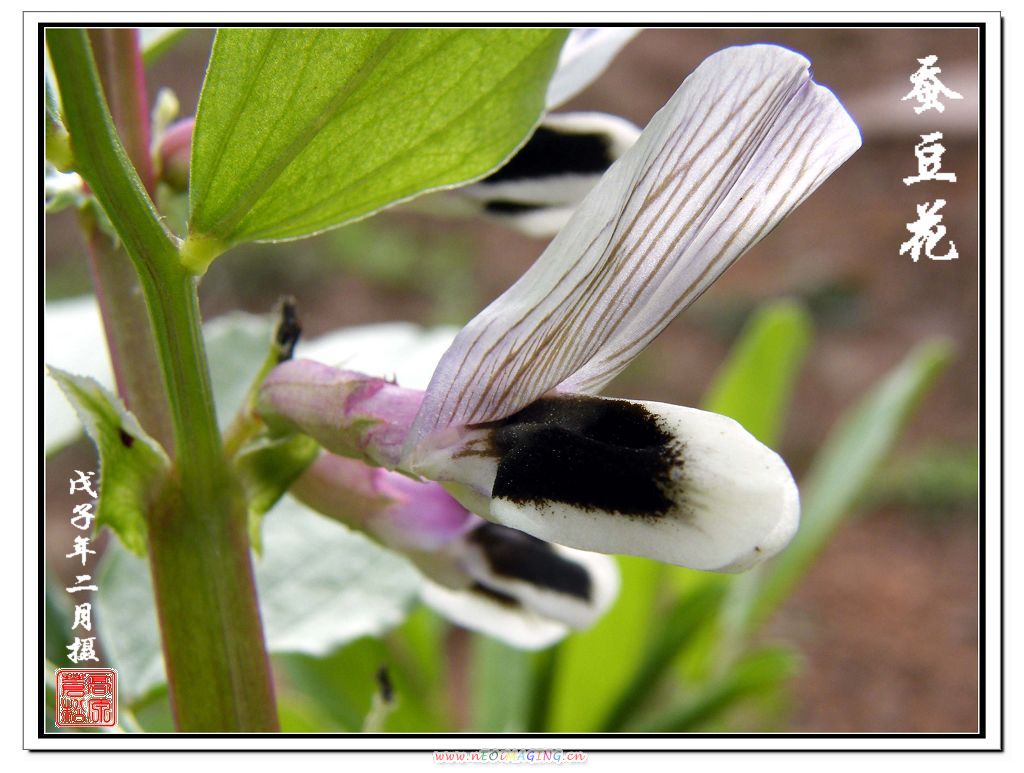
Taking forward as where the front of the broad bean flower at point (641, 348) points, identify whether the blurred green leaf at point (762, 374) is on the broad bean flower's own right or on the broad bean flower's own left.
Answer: on the broad bean flower's own left

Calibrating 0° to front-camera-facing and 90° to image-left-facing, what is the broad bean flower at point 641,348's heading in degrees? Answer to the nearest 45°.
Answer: approximately 270°
